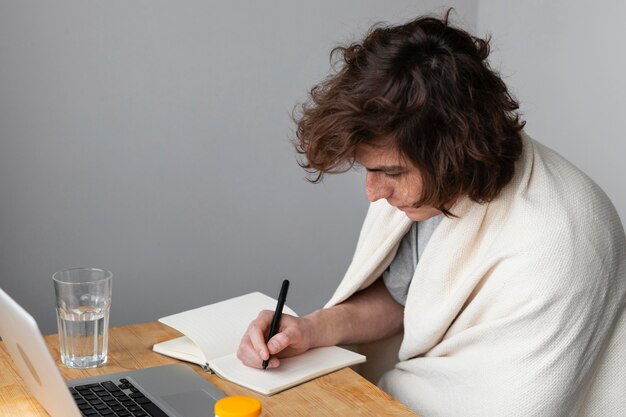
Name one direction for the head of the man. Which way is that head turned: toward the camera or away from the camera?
toward the camera

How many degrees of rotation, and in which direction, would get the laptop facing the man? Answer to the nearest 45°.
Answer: approximately 45° to its right

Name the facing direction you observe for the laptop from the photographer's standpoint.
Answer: facing away from the viewer and to the right of the viewer
